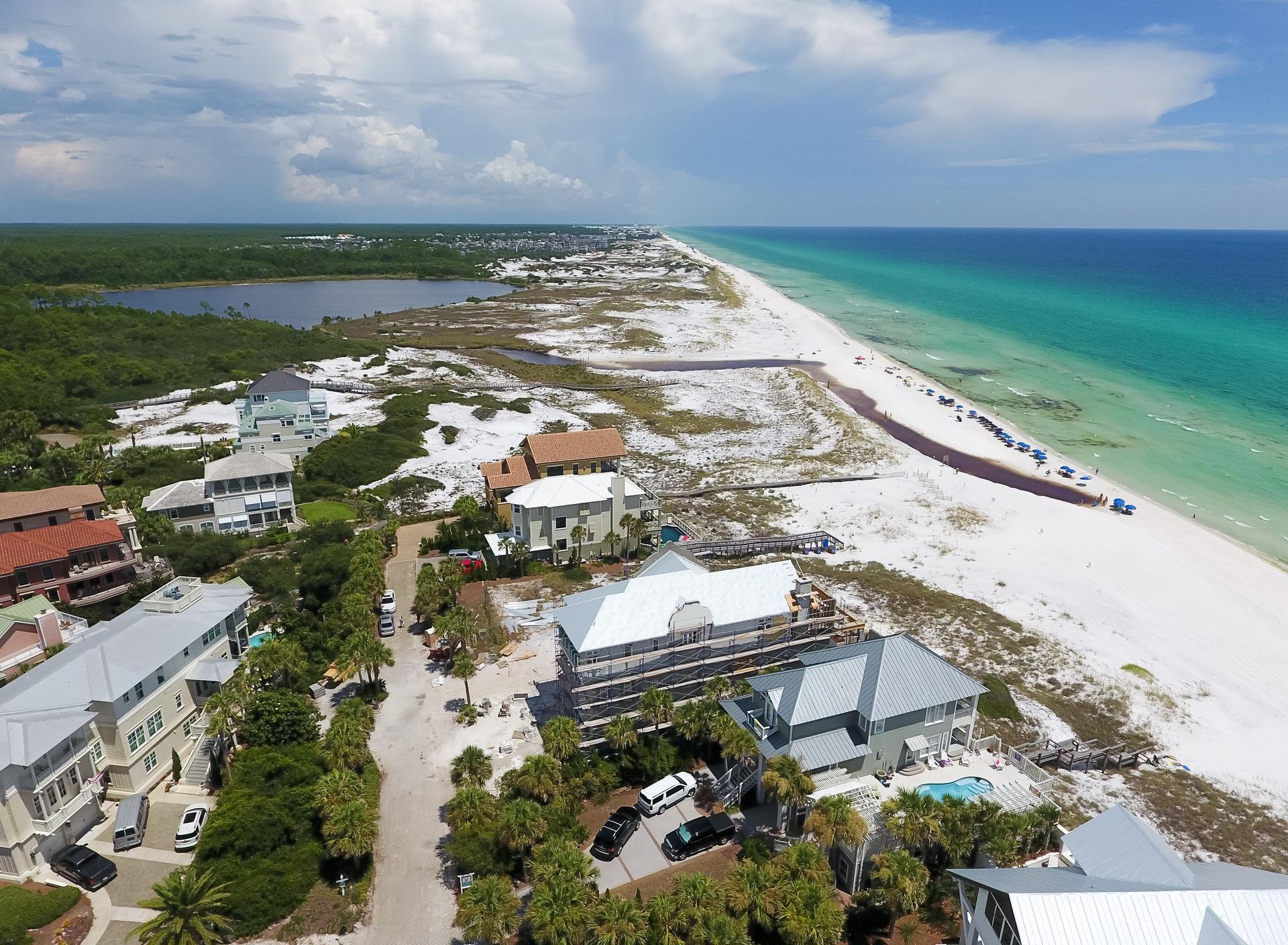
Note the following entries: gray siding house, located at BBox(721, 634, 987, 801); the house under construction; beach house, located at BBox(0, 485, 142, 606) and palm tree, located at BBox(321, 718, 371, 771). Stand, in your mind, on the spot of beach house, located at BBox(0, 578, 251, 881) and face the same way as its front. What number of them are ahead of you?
3

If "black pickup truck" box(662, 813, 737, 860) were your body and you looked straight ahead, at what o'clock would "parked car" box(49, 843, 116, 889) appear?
The parked car is roughly at 1 o'clock from the black pickup truck.

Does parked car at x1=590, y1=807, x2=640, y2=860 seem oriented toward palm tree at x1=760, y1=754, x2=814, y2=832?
no

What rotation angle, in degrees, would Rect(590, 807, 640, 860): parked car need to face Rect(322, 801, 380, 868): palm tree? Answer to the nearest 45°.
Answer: approximately 135° to its left

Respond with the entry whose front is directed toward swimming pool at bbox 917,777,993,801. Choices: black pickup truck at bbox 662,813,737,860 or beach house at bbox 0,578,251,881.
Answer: the beach house

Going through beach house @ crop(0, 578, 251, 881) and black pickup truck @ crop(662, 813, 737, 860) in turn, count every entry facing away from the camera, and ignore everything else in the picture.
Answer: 0

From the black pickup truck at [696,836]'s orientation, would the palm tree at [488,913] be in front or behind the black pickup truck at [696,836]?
in front

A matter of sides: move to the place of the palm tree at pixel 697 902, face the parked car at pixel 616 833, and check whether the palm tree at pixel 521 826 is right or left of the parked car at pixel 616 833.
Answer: left

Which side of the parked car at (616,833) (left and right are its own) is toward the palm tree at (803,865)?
right

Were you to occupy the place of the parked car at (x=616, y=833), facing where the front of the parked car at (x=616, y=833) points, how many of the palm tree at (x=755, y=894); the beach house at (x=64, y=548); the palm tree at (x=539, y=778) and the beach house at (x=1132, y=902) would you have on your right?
2

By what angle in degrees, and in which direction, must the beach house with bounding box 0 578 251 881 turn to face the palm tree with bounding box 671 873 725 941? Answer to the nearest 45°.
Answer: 0° — it already faces it

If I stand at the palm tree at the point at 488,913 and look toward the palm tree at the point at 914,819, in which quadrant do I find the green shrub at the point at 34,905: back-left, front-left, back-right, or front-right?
back-left

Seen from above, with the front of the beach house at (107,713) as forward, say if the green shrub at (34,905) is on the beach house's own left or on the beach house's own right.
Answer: on the beach house's own right

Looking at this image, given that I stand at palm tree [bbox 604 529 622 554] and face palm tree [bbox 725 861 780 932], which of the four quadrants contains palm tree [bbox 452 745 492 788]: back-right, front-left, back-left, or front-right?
front-right

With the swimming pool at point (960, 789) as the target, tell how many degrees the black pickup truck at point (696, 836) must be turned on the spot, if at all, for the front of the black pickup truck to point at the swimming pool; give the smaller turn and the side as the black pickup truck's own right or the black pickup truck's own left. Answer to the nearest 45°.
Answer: approximately 135° to the black pickup truck's own left

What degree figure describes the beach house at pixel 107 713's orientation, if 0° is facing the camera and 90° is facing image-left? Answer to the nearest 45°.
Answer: approximately 315°

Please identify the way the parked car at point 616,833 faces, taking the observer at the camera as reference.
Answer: facing away from the viewer and to the right of the viewer
